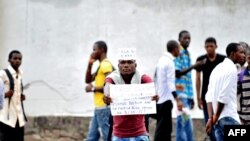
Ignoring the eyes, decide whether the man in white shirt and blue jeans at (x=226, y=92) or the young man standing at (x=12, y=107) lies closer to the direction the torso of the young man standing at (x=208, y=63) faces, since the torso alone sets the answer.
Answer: the man in white shirt and blue jeans

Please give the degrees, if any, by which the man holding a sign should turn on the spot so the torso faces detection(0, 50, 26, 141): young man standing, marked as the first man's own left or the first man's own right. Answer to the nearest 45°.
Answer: approximately 135° to the first man's own right

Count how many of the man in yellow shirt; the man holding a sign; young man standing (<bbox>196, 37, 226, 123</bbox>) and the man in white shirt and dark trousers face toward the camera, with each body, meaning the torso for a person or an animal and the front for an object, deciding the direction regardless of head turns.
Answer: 2

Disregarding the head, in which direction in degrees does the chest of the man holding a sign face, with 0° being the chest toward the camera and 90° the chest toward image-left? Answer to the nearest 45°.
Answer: approximately 0°
